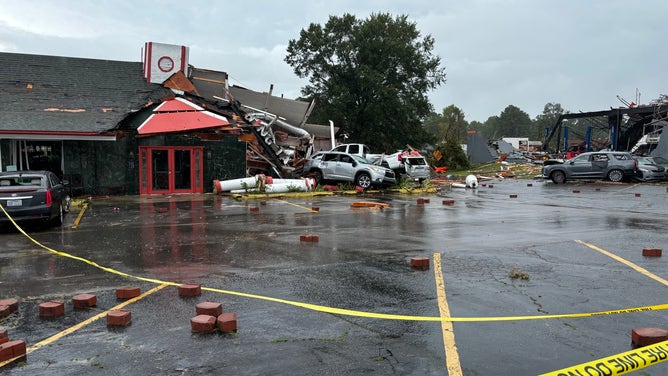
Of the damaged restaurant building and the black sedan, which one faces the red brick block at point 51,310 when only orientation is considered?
the damaged restaurant building

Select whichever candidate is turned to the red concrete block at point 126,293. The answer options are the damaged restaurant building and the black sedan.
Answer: the damaged restaurant building

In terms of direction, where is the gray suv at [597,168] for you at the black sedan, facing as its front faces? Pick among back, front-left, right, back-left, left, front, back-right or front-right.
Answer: front-right

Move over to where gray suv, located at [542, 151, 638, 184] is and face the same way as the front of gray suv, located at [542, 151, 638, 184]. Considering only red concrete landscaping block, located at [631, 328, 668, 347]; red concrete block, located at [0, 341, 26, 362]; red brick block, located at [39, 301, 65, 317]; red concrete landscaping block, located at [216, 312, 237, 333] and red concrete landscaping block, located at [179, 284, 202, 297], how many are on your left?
5

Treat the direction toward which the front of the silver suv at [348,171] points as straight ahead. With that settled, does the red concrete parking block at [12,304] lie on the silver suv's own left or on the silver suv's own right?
on the silver suv's own right

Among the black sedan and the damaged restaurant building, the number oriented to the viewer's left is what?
0

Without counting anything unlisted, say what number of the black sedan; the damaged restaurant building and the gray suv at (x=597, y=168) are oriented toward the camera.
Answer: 1

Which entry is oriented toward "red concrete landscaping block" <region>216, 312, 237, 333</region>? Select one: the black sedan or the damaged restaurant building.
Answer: the damaged restaurant building

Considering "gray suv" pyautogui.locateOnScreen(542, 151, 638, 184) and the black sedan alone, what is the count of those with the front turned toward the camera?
0

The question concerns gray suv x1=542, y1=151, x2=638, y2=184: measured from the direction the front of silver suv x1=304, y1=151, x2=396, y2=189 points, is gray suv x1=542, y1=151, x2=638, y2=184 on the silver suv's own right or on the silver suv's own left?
on the silver suv's own left

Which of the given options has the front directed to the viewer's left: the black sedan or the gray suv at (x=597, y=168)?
the gray suv

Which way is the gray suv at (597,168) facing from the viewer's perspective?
to the viewer's left

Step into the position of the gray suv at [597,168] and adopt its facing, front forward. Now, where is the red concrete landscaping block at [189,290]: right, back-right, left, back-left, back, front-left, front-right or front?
left

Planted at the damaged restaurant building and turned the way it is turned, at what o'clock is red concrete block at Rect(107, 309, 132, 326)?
The red concrete block is roughly at 12 o'clock from the damaged restaurant building.
